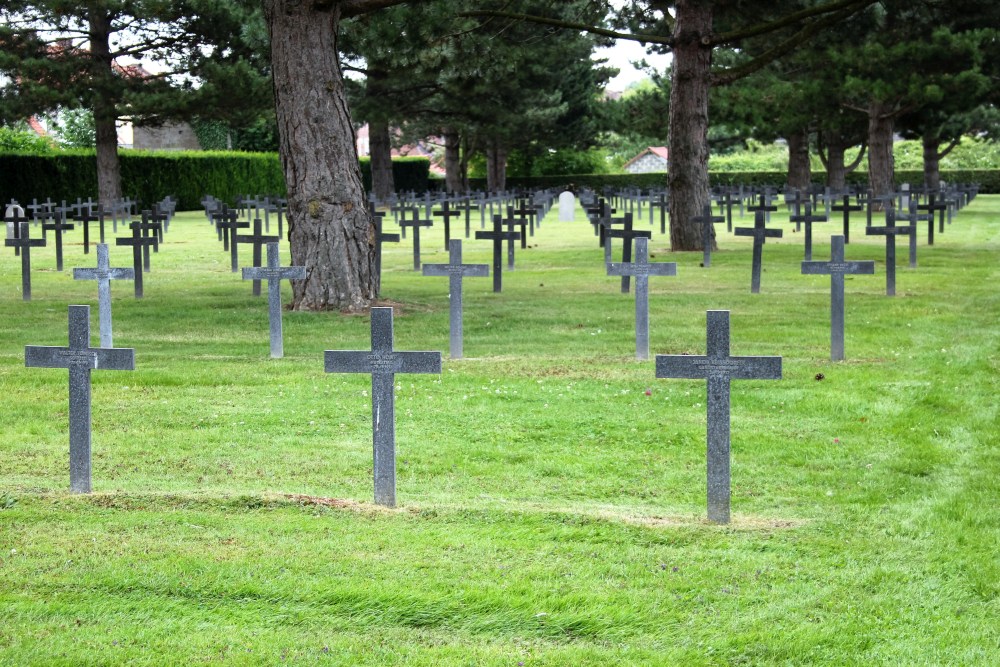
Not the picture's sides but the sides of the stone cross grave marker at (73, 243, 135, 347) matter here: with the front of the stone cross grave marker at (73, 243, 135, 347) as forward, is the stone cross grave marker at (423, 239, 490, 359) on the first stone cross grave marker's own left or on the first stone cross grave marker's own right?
on the first stone cross grave marker's own left

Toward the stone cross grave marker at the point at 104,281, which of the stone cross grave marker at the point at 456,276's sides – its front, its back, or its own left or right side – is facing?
right

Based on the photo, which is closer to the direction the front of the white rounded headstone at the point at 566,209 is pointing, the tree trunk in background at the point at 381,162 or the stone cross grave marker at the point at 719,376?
the stone cross grave marker

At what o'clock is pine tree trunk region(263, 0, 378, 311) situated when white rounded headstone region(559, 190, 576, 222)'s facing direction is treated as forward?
The pine tree trunk is roughly at 12 o'clock from the white rounded headstone.

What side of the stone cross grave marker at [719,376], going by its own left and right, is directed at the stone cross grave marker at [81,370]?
right

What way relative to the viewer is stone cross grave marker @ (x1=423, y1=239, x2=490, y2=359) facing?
toward the camera

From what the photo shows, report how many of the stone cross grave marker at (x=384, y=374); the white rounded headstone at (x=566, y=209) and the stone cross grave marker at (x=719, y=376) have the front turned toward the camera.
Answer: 3

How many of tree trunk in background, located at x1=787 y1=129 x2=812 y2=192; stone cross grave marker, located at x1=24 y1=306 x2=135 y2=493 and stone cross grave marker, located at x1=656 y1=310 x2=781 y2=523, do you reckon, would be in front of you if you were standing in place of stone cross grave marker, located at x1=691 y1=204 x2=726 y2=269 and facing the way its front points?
2

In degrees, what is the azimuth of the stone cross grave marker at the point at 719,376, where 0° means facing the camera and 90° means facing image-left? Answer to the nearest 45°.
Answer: approximately 0°

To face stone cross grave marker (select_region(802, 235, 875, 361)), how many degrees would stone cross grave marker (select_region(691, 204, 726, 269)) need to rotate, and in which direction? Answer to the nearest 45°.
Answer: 0° — it already faces it

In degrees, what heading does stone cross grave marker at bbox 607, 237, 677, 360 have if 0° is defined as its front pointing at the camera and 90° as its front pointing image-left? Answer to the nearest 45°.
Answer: approximately 0°

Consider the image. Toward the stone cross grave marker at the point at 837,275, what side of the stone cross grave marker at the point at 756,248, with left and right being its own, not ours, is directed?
front

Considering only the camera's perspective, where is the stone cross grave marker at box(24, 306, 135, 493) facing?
facing the viewer

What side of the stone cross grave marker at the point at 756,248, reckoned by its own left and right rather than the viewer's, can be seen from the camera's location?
front
